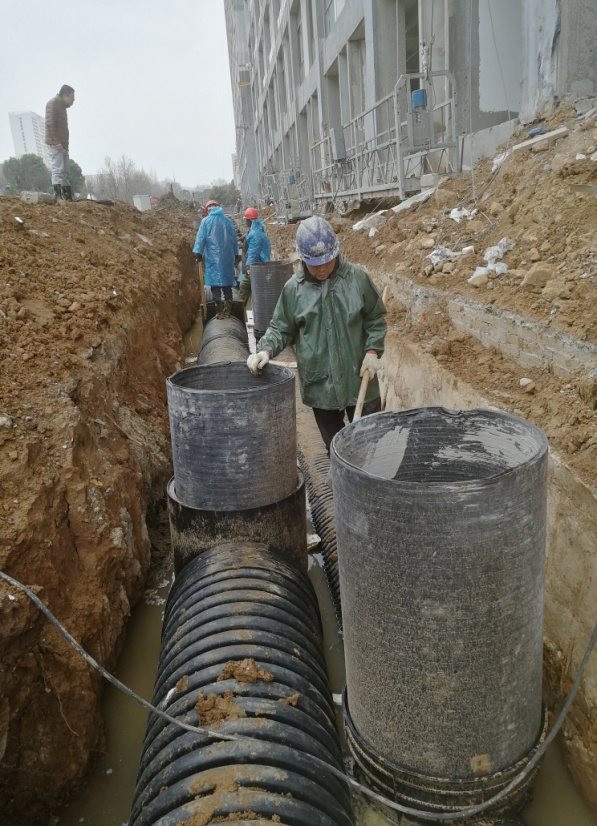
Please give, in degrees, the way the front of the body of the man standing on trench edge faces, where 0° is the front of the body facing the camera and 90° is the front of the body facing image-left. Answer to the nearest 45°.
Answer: approximately 270°

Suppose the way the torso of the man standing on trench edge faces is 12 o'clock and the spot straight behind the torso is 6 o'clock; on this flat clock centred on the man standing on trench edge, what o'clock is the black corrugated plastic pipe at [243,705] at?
The black corrugated plastic pipe is roughly at 3 o'clock from the man standing on trench edge.

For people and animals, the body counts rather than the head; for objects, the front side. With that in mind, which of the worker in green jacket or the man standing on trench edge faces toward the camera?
the worker in green jacket

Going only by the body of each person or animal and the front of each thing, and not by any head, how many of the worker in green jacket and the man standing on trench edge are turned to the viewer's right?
1

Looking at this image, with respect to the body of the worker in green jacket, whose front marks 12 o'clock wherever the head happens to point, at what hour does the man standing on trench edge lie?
The man standing on trench edge is roughly at 5 o'clock from the worker in green jacket.

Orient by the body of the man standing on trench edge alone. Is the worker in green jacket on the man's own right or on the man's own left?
on the man's own right

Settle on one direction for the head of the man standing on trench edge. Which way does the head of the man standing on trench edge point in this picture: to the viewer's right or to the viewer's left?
to the viewer's right

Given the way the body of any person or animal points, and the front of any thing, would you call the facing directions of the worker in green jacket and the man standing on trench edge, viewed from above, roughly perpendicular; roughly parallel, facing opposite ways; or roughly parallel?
roughly perpendicular

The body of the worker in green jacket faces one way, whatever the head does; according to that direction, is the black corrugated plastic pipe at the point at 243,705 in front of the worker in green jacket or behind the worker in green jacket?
in front

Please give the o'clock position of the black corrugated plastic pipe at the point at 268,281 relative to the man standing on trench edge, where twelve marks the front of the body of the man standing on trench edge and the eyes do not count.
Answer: The black corrugated plastic pipe is roughly at 1 o'clock from the man standing on trench edge.

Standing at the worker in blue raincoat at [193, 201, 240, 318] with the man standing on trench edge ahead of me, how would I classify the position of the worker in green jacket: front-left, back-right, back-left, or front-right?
back-left

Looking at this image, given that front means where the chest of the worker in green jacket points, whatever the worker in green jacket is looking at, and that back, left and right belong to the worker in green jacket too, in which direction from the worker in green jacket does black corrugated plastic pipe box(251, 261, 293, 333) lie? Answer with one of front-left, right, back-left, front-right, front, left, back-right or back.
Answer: back

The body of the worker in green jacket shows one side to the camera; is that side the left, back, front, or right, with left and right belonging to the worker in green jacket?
front

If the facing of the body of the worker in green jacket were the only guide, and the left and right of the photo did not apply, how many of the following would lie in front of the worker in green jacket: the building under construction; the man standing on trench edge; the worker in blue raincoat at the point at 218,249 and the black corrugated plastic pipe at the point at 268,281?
0

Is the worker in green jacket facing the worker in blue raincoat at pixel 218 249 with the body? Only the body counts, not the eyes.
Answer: no
